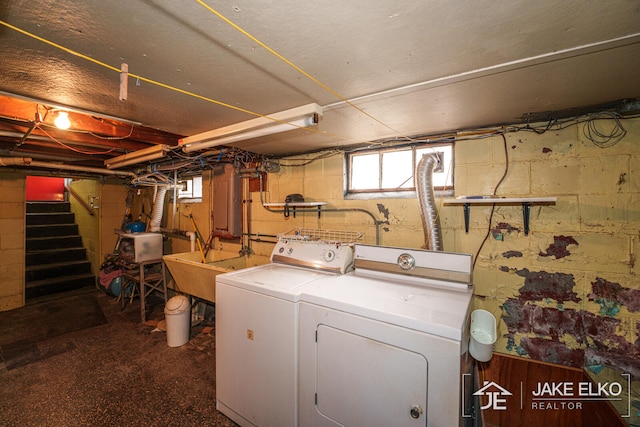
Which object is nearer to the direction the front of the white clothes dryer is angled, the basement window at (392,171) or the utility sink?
the utility sink

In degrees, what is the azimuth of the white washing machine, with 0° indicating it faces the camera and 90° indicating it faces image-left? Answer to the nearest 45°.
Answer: approximately 45°

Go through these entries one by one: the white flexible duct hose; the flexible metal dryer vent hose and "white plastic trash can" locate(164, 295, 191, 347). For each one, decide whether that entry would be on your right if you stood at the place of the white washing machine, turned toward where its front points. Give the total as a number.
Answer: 2

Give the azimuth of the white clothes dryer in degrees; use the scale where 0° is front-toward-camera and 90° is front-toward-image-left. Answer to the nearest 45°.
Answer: approximately 45°

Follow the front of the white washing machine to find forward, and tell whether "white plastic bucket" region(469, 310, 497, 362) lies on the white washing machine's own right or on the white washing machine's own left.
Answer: on the white washing machine's own left

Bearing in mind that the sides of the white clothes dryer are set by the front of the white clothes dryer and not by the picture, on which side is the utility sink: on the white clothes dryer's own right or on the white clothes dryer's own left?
on the white clothes dryer's own right

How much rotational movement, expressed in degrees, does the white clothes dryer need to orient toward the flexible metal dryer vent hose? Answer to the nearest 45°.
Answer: approximately 135° to its right

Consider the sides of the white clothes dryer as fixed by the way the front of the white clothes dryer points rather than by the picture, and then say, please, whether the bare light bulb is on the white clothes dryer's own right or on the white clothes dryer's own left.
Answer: on the white clothes dryer's own right

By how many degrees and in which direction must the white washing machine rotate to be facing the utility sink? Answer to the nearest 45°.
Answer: approximately 90° to its right

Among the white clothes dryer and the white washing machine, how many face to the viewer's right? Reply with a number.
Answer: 0
